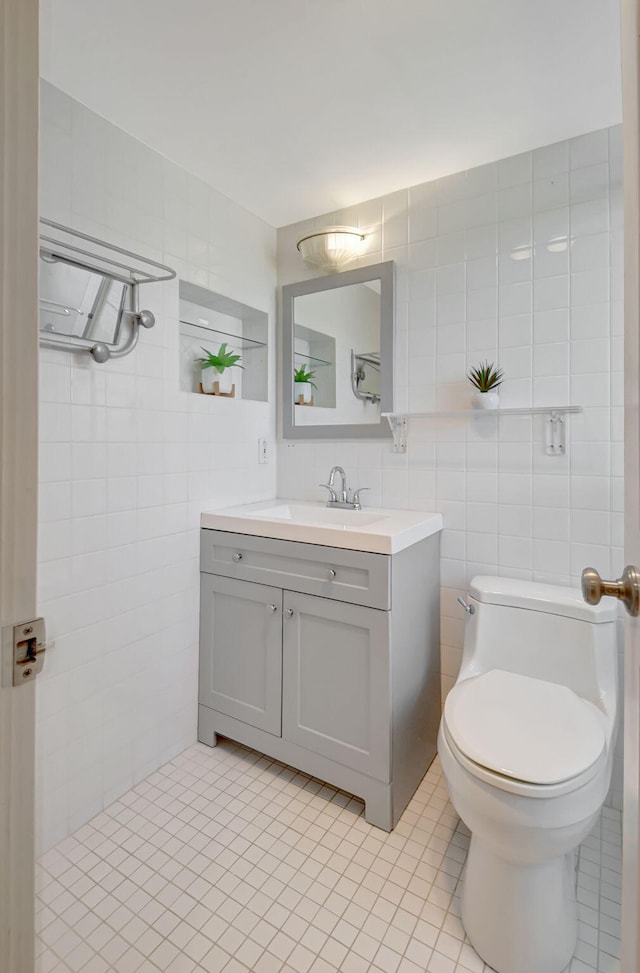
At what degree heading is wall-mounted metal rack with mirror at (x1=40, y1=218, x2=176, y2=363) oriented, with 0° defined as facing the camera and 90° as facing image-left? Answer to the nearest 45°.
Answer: approximately 315°

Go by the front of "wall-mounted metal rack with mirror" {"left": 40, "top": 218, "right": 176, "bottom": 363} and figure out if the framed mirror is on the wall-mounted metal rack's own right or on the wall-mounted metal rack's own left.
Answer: on the wall-mounted metal rack's own left

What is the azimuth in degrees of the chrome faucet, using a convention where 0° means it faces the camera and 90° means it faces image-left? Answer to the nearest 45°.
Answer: approximately 45°

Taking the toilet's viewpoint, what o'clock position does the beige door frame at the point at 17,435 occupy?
The beige door frame is roughly at 1 o'clock from the toilet.

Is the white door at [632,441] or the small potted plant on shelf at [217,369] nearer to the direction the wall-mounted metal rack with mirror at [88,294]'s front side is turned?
the white door
